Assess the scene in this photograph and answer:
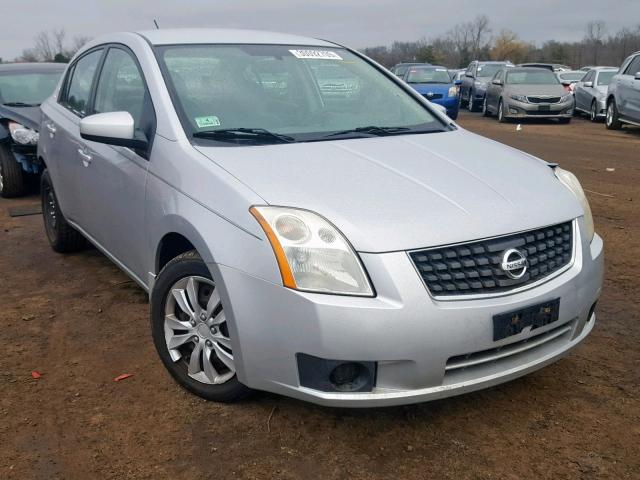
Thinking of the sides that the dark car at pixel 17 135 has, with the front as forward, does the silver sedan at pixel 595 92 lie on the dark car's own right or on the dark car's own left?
on the dark car's own left

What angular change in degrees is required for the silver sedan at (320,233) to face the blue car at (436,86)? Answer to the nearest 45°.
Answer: approximately 135° to its left

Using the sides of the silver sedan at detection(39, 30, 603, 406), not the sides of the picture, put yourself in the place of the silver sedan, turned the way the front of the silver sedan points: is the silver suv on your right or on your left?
on your left

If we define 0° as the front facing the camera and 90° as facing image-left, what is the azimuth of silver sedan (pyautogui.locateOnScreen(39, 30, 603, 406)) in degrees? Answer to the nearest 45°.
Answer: approximately 315°

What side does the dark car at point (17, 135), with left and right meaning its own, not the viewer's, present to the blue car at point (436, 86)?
left

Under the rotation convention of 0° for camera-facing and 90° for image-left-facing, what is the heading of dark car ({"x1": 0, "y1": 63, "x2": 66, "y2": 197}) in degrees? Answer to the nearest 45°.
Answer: approximately 315°

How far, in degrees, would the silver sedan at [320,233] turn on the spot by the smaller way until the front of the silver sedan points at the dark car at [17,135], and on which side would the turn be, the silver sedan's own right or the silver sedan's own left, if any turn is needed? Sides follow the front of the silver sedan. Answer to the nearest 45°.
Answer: approximately 180°

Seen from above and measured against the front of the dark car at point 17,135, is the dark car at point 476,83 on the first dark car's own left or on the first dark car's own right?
on the first dark car's own left

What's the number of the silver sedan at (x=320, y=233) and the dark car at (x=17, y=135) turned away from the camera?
0
